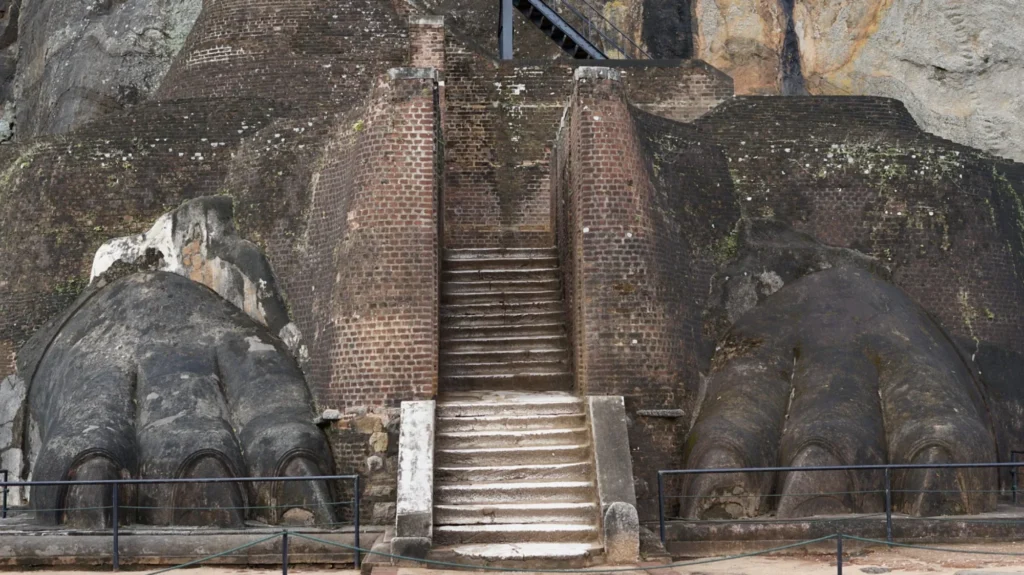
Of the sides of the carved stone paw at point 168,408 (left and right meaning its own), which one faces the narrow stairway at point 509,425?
left

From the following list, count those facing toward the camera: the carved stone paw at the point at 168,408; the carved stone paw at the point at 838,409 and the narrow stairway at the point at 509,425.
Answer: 3

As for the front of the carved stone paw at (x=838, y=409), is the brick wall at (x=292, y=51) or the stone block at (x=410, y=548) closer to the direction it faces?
the stone block

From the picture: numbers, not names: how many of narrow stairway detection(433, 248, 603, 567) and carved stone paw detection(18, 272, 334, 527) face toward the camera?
2

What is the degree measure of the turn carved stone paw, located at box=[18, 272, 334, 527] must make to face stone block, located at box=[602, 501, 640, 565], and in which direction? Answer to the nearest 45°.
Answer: approximately 45° to its left

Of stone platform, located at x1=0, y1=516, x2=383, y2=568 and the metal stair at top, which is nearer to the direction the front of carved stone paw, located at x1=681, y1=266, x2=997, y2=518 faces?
the stone platform

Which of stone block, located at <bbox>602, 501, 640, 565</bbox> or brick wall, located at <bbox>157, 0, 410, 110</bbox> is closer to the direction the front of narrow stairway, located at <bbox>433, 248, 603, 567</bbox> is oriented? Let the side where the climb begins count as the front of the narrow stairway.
the stone block

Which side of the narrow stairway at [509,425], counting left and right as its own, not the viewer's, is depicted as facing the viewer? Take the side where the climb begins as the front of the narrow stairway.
front

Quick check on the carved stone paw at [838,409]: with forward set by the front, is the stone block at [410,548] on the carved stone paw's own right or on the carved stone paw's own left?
on the carved stone paw's own right

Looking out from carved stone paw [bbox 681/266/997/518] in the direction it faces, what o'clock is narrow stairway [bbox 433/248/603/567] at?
The narrow stairway is roughly at 2 o'clock from the carved stone paw.

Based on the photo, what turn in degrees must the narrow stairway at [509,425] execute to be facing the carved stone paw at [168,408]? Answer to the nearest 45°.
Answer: approximately 90° to its right
